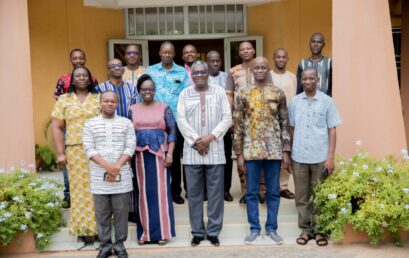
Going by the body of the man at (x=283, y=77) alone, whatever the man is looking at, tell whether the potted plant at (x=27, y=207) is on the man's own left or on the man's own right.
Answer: on the man's own right

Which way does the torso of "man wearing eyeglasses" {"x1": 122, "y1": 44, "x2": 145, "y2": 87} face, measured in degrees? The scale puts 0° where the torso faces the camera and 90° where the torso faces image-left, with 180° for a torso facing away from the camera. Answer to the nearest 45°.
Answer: approximately 0°

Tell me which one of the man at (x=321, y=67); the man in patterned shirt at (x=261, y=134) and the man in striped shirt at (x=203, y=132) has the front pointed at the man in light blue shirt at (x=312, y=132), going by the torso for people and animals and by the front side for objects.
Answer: the man

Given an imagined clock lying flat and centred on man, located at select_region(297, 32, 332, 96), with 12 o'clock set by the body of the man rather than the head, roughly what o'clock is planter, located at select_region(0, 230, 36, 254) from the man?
The planter is roughly at 2 o'clock from the man.

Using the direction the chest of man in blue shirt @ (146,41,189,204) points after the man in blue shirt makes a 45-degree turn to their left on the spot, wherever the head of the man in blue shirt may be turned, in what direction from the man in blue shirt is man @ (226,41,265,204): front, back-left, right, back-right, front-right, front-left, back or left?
front-left

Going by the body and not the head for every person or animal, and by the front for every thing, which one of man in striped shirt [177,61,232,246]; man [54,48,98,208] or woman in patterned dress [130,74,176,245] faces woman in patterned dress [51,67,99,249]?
the man

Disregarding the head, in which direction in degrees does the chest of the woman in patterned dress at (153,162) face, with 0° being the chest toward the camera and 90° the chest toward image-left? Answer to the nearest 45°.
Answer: approximately 0°

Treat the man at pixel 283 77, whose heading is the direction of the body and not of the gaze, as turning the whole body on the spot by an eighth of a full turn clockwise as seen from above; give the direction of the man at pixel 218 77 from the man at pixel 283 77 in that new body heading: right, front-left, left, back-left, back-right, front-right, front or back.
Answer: front-right
